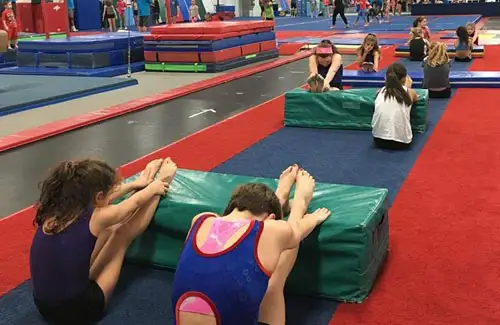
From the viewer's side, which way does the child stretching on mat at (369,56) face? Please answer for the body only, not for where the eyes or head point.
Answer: toward the camera

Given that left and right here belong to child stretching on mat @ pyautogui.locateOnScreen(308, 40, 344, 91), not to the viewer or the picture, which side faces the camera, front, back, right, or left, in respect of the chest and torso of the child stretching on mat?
front

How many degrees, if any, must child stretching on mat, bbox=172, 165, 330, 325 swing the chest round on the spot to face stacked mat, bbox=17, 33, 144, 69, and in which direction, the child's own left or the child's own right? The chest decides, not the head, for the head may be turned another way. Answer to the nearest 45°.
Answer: approximately 45° to the child's own left

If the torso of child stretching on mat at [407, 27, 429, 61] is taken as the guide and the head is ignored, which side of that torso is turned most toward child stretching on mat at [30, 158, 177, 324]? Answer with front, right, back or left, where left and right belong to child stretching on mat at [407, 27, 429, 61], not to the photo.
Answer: back

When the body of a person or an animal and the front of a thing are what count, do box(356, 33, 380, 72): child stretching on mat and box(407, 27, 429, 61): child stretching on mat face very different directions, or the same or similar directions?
very different directions

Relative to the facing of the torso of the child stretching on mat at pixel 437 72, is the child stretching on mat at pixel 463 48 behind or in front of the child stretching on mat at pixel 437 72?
in front

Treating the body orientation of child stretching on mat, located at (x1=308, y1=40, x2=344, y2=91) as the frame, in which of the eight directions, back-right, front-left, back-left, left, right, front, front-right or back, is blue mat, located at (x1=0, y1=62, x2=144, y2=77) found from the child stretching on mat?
back-right

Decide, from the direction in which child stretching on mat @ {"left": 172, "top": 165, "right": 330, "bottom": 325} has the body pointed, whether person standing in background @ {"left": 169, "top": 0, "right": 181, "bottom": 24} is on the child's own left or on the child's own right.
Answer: on the child's own left

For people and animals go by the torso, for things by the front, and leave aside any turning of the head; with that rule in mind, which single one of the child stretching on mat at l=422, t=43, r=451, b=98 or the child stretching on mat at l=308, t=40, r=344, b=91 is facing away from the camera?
the child stretching on mat at l=422, t=43, r=451, b=98

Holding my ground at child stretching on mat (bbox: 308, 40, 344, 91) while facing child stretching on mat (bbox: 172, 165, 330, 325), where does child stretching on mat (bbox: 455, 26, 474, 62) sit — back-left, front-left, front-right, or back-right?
back-left

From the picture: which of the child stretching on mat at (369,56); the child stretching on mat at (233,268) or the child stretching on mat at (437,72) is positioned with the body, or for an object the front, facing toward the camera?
the child stretching on mat at (369,56)

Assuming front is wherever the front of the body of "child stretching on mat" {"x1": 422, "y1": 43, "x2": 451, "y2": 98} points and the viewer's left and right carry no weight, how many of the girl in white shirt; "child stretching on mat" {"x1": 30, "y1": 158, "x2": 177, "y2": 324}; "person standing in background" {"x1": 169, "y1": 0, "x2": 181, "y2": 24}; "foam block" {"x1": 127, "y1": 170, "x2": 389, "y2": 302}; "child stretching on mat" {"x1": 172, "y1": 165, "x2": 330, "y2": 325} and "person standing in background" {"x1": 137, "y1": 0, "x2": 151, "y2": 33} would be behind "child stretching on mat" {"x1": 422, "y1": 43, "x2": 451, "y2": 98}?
4

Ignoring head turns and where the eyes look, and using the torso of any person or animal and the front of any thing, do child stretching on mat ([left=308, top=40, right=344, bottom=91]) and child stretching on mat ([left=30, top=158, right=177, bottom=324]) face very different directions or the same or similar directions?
very different directions

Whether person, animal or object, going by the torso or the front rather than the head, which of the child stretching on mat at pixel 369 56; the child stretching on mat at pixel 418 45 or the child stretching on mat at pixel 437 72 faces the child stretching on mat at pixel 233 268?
the child stretching on mat at pixel 369 56
